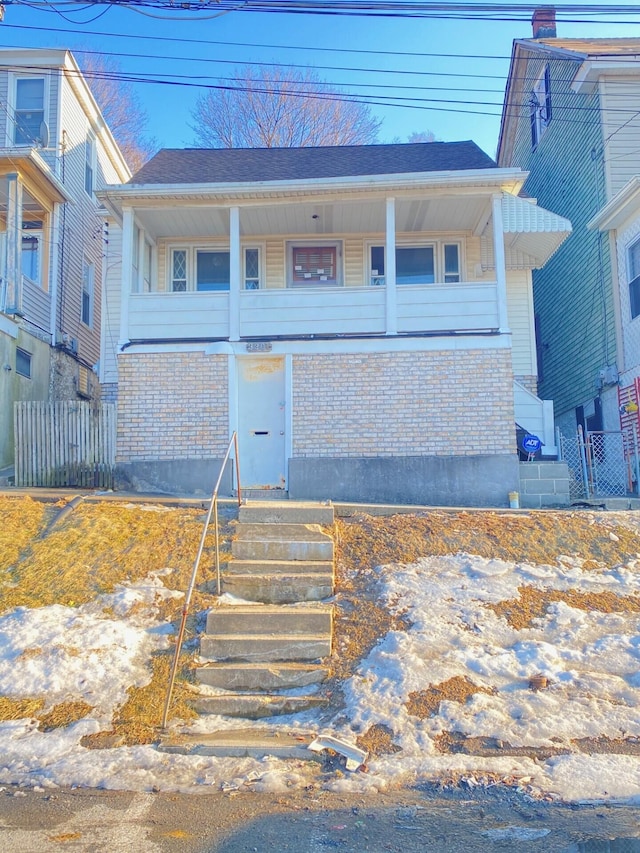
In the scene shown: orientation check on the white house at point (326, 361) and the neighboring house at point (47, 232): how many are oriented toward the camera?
2

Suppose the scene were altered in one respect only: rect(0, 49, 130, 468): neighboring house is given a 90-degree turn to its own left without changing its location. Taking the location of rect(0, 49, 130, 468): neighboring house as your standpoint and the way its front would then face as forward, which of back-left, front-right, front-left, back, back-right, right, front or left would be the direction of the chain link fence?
front-right

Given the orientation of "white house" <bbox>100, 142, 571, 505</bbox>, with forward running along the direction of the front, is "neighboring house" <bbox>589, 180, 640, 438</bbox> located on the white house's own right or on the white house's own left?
on the white house's own left

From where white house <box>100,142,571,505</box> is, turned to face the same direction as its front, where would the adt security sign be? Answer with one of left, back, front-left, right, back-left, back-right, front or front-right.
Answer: left

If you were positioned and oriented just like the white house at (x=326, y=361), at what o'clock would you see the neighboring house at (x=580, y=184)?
The neighboring house is roughly at 8 o'clock from the white house.

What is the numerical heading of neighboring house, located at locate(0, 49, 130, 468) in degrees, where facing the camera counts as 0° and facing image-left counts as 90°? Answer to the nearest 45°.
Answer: approximately 0°

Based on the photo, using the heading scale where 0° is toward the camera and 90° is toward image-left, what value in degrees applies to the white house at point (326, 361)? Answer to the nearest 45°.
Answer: approximately 0°

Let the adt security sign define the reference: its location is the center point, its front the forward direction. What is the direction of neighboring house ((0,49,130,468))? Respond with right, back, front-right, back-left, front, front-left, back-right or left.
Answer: right
